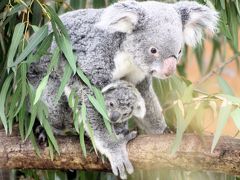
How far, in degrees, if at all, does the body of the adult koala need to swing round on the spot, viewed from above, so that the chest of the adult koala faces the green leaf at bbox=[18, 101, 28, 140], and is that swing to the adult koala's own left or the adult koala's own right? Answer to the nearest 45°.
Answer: approximately 135° to the adult koala's own right

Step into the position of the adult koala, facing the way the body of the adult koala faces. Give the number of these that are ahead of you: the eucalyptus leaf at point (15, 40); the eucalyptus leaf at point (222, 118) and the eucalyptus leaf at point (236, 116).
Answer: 2

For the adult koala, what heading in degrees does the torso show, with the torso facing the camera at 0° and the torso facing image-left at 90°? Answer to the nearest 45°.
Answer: approximately 315°
